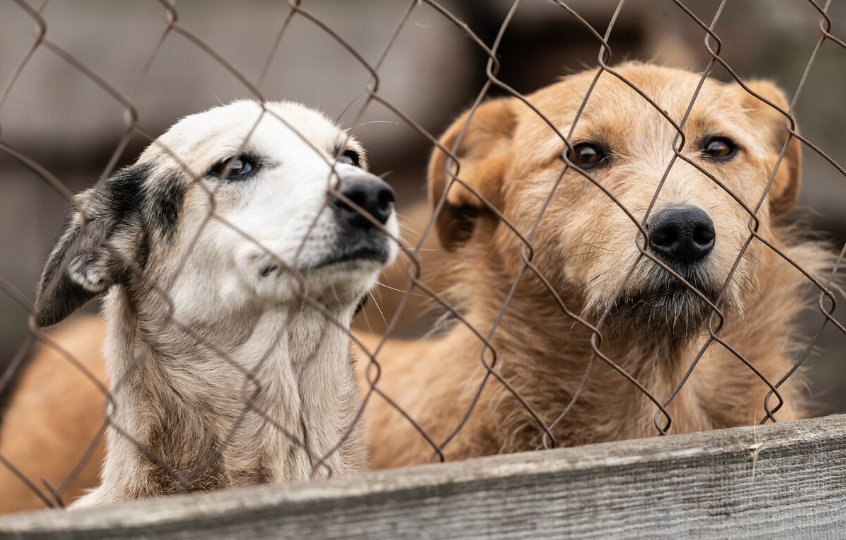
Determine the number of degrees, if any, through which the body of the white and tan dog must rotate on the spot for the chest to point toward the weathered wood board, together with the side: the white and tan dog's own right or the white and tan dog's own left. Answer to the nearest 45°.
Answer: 0° — it already faces it

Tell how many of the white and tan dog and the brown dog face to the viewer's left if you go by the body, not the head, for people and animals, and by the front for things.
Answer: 0

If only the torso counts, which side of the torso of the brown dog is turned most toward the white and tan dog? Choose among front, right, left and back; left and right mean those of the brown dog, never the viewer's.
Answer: right

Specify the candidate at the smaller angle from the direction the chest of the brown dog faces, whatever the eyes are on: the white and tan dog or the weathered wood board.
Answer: the weathered wood board

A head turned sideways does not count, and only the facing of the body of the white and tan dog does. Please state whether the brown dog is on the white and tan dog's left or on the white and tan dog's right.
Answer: on the white and tan dog's left

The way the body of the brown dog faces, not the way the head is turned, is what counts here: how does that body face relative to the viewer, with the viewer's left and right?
facing the viewer and to the right of the viewer

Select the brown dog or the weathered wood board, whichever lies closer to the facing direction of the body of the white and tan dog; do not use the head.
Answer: the weathered wood board

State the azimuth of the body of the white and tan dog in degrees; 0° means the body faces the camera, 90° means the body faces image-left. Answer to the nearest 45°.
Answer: approximately 315°
